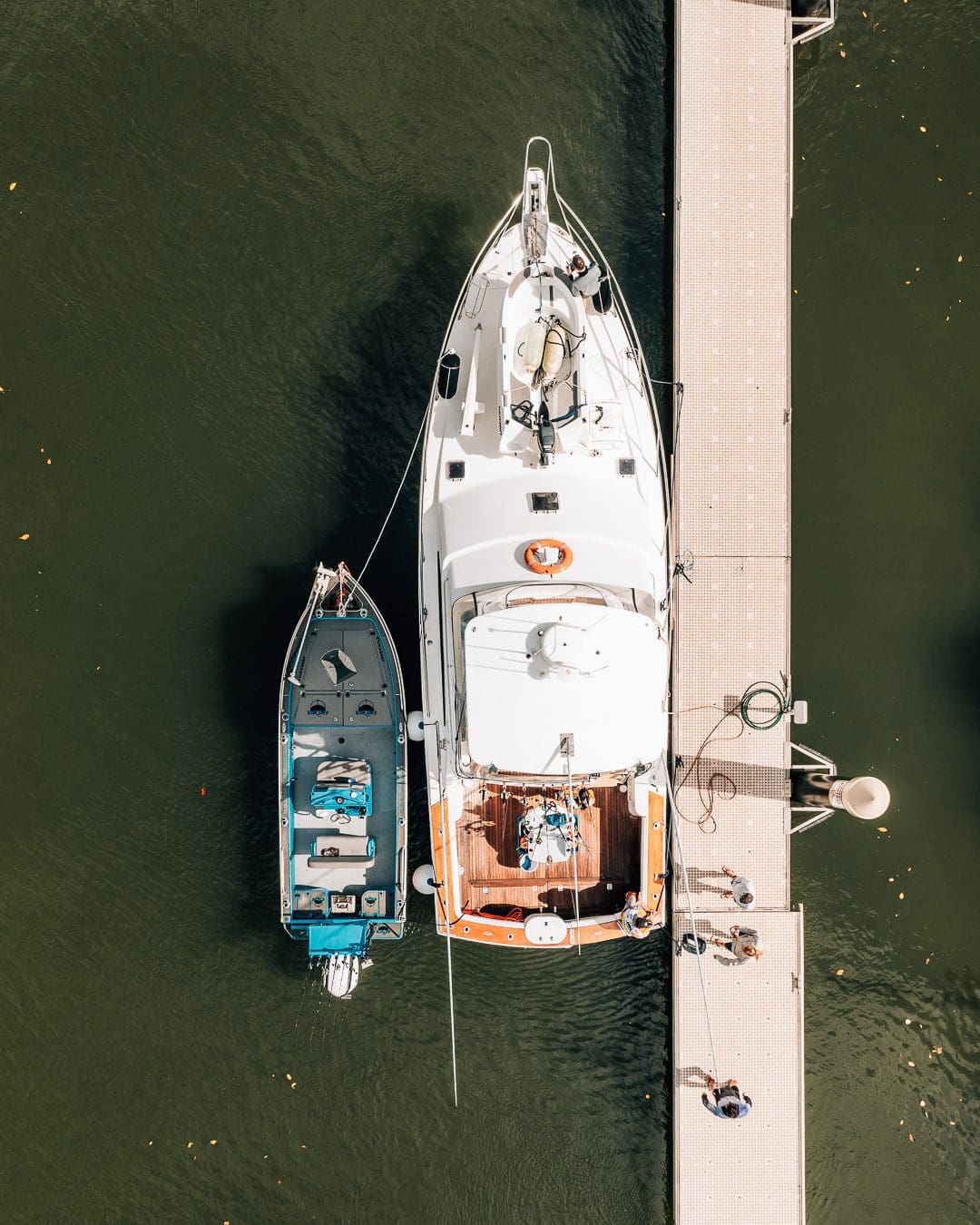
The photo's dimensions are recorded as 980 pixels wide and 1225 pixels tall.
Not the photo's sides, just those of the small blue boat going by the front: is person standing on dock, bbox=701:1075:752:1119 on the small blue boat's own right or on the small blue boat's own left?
on the small blue boat's own right

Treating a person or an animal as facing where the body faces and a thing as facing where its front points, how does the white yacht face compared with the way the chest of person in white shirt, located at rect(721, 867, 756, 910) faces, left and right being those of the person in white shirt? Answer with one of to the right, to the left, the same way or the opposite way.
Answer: to the right

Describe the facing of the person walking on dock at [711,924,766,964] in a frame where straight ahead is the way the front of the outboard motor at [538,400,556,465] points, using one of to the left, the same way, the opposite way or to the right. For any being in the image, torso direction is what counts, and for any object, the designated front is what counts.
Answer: to the left

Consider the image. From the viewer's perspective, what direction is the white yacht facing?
away from the camera

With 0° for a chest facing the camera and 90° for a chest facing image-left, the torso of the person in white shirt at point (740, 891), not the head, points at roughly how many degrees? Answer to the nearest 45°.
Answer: approximately 90°

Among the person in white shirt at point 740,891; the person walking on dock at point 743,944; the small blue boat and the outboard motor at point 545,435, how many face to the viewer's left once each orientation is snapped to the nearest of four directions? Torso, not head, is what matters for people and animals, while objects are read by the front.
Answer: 2

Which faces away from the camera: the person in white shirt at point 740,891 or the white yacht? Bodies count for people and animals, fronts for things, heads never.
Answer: the white yacht
